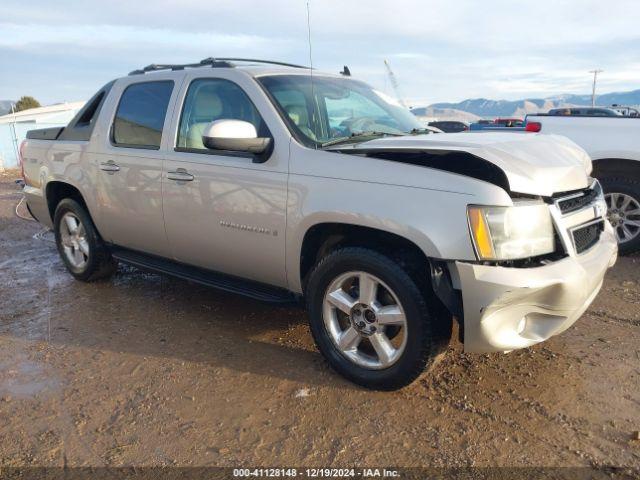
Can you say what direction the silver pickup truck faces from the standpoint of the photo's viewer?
facing the viewer and to the right of the viewer

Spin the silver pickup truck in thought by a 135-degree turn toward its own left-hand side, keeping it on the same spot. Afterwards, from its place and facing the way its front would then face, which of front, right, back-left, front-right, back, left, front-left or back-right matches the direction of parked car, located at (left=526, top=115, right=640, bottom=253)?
front-right

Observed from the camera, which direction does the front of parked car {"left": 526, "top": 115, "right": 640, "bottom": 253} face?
facing to the right of the viewer
